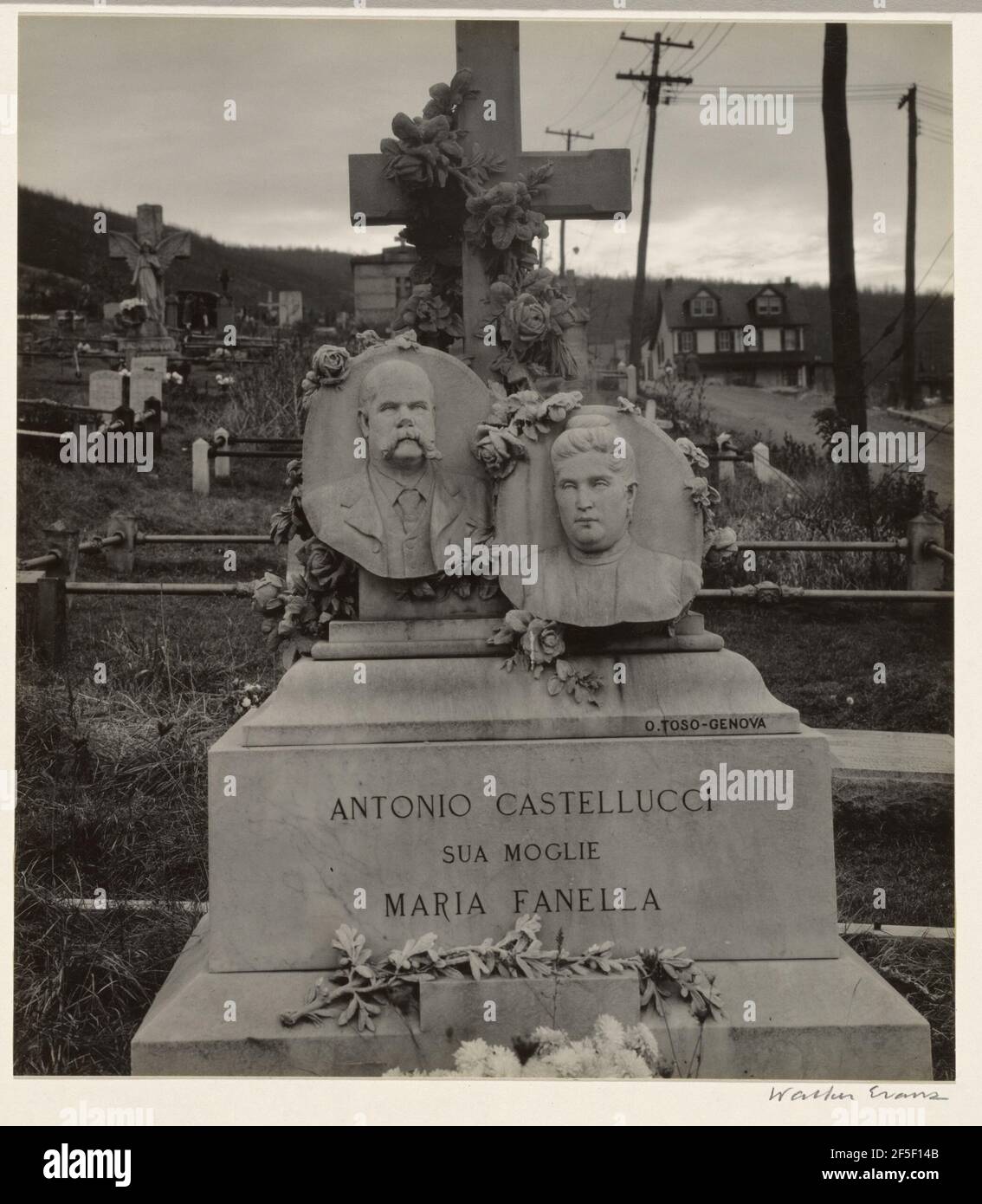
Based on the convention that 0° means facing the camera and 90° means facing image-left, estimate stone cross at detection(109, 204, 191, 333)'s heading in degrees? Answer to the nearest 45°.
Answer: approximately 0°

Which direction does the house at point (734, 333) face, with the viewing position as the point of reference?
facing the viewer

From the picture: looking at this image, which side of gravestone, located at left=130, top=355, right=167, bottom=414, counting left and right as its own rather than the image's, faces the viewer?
front

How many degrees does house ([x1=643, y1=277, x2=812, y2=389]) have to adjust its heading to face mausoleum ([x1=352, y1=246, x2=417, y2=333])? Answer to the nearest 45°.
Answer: approximately 90° to its right

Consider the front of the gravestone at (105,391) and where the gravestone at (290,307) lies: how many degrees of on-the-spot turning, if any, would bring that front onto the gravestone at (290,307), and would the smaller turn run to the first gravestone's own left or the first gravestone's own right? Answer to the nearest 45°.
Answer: approximately 135° to the first gravestone's own left

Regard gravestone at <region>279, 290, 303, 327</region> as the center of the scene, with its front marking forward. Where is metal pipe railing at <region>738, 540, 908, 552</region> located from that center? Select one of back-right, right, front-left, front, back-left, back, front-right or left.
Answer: front-left

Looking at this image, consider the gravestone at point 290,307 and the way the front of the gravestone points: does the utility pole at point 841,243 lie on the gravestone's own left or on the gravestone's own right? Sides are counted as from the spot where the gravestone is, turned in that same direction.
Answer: on the gravestone's own left

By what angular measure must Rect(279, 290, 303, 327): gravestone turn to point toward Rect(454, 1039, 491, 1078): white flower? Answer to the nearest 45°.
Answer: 0° — it already faces it

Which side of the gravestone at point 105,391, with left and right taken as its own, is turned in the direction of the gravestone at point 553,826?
front

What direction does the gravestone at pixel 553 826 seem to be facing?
toward the camera

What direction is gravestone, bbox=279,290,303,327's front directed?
toward the camera
